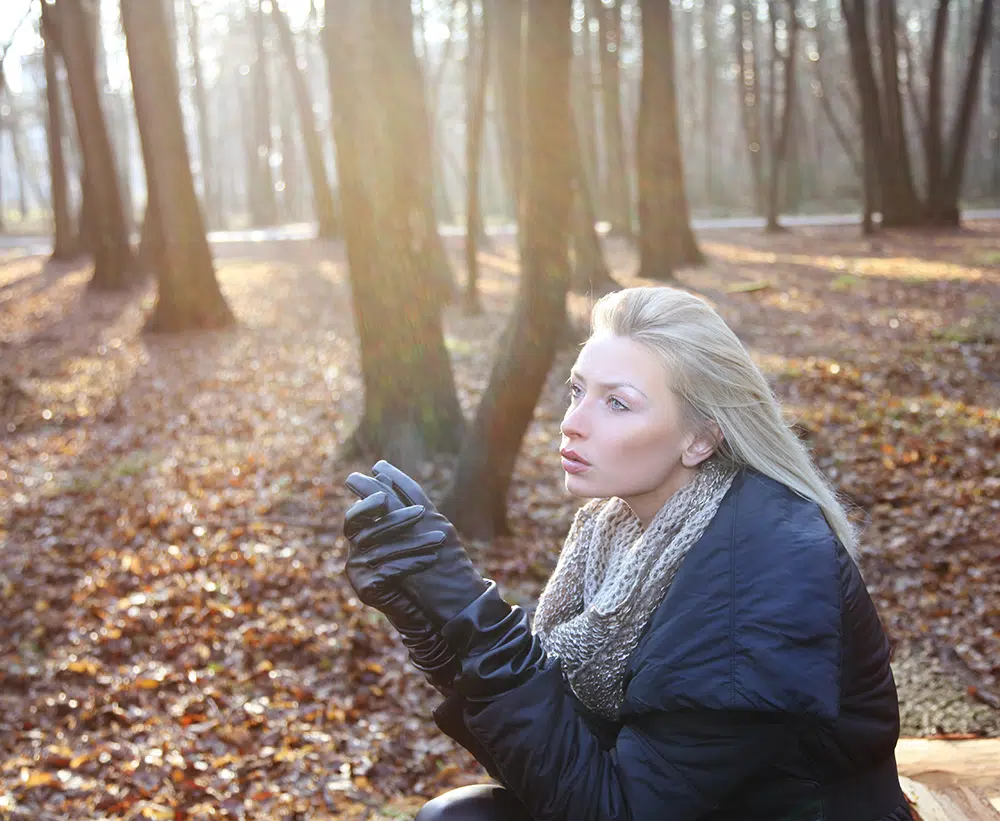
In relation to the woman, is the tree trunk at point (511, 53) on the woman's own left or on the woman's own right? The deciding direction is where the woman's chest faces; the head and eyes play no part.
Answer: on the woman's own right

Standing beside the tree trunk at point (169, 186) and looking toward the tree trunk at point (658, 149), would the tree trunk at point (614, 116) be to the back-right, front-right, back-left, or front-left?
front-left

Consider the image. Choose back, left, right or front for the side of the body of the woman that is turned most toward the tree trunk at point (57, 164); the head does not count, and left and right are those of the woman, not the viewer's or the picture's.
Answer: right

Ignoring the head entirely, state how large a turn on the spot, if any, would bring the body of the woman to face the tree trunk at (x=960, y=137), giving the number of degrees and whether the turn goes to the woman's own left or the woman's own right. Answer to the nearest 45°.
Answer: approximately 135° to the woman's own right

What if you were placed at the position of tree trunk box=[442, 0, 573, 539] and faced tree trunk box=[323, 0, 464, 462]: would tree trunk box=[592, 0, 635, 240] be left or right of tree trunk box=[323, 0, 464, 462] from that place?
right

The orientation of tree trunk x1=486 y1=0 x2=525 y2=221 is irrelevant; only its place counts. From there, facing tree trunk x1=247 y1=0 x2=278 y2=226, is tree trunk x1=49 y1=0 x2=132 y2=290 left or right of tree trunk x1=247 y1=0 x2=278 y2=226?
left

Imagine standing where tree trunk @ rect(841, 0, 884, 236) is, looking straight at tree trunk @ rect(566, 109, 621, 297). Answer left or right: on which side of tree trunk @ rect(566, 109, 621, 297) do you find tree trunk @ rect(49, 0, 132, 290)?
right

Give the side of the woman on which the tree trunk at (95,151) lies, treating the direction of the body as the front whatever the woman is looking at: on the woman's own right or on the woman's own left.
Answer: on the woman's own right

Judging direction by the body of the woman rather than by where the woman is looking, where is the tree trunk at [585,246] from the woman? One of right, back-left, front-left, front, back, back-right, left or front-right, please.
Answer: back-right

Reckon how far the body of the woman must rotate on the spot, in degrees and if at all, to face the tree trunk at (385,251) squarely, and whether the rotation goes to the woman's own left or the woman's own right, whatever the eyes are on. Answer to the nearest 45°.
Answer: approximately 135° to the woman's own right

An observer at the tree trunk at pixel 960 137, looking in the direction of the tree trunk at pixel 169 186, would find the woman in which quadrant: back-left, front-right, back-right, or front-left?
front-left

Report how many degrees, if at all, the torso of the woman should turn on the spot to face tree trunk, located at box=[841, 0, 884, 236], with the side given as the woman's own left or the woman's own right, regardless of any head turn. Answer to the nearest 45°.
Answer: approximately 135° to the woman's own right

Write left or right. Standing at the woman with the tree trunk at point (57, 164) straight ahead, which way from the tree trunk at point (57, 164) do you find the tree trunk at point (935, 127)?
right

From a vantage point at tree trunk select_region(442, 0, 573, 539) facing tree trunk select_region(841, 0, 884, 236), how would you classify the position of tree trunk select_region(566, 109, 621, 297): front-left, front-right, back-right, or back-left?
front-left

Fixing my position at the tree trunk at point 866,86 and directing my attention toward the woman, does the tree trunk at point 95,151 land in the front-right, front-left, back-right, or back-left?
front-right

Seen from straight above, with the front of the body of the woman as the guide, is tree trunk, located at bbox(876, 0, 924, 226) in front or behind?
behind

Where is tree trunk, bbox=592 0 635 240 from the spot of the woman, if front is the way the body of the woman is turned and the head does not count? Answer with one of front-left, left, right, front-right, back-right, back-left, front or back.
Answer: back-right

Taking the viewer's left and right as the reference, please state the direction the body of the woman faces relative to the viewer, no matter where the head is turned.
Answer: facing the viewer and to the left of the viewer
